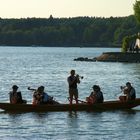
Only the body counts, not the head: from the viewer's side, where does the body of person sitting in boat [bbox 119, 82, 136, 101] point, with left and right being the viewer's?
facing to the left of the viewer

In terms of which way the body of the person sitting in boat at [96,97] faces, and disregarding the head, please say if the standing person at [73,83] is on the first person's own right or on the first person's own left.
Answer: on the first person's own right

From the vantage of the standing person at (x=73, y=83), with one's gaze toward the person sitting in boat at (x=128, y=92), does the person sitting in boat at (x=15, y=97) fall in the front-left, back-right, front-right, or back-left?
back-right

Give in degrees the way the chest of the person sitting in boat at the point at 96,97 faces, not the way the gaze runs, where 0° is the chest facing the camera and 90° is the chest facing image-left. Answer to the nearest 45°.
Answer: approximately 45°

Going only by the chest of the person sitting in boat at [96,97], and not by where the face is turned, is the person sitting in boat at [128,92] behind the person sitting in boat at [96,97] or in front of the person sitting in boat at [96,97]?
behind

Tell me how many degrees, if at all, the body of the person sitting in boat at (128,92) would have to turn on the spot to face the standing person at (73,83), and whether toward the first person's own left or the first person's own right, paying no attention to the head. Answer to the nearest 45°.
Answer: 0° — they already face them
